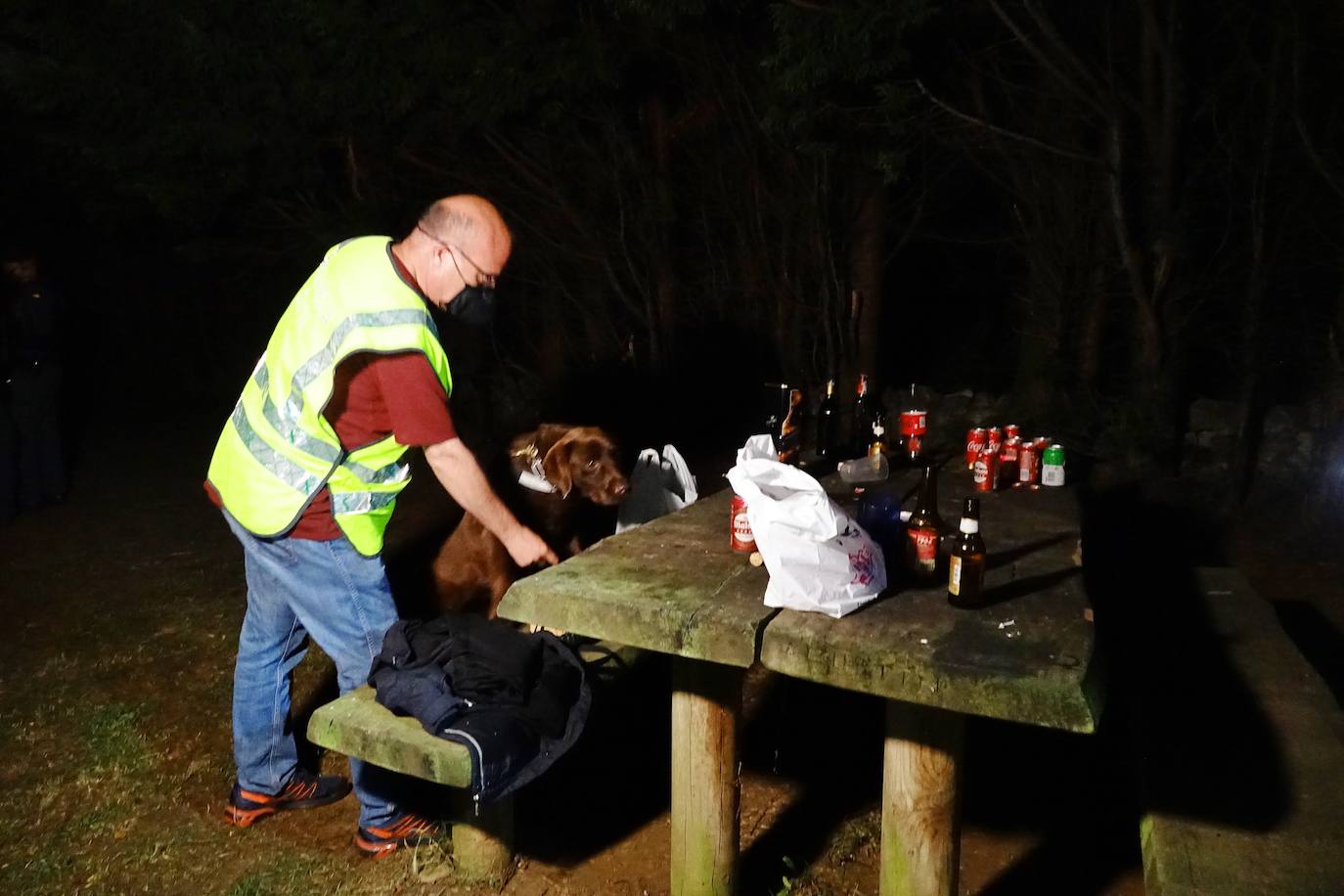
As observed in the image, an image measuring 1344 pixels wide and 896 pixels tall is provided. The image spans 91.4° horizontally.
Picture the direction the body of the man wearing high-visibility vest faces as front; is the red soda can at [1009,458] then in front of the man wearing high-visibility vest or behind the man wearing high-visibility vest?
in front

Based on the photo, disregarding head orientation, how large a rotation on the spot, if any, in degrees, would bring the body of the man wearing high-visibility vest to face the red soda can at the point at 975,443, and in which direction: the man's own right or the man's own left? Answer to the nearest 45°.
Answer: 0° — they already face it

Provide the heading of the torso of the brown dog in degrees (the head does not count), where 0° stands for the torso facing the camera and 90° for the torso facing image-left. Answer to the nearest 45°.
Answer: approximately 270°

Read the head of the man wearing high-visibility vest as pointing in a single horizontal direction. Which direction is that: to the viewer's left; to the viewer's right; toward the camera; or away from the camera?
to the viewer's right

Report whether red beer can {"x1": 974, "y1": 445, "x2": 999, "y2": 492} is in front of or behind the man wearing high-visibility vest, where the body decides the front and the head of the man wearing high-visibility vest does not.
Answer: in front

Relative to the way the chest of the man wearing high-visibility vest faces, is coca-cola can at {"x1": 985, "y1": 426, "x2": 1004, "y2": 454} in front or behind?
in front

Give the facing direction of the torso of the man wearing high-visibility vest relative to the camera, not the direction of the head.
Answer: to the viewer's right
